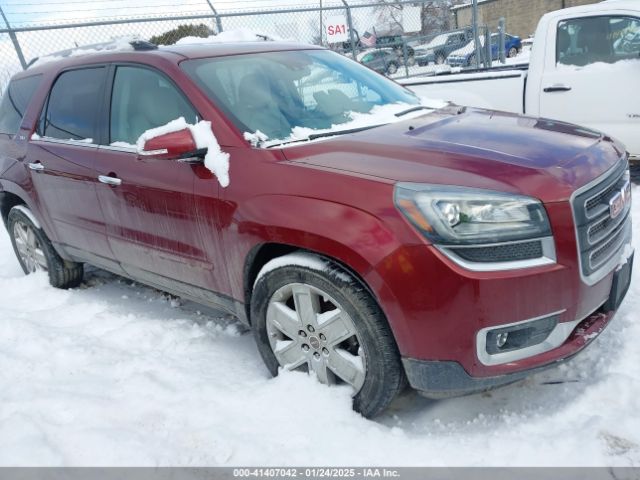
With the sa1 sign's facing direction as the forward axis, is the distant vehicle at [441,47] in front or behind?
behind

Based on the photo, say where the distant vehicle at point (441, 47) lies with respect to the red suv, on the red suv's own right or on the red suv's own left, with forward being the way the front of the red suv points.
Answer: on the red suv's own left

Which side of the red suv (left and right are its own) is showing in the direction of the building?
left

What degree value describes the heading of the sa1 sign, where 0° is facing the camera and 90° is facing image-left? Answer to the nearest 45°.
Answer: approximately 0°

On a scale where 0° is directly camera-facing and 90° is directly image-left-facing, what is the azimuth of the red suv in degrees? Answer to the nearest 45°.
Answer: approximately 315°

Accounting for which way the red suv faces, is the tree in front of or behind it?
behind

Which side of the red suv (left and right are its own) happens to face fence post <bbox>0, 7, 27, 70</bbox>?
back

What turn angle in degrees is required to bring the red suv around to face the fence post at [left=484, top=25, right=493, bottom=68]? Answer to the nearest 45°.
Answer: approximately 135° to its left

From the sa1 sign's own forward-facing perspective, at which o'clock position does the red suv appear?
The red suv is roughly at 12 o'clock from the sa1 sign.
